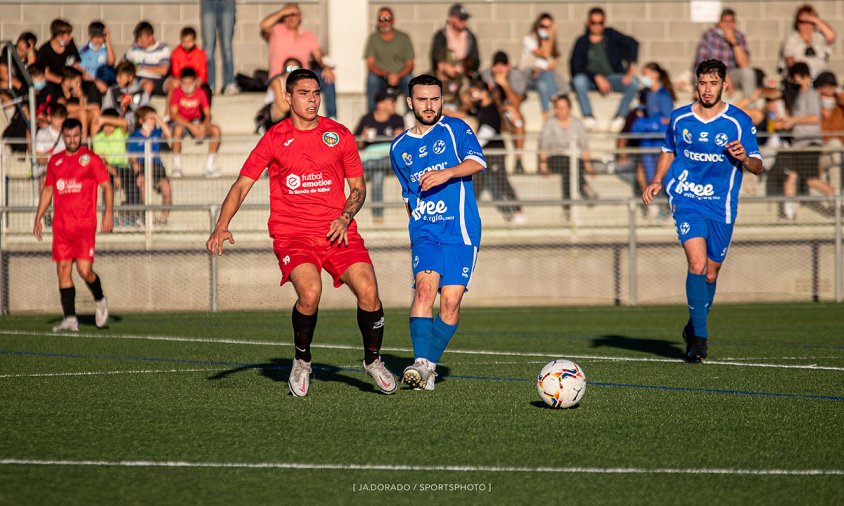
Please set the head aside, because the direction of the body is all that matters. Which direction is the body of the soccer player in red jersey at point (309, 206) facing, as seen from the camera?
toward the camera

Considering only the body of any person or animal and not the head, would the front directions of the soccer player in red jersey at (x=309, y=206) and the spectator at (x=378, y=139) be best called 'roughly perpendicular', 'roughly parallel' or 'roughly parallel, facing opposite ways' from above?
roughly parallel

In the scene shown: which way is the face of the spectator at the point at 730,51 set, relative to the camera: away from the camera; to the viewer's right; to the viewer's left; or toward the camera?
toward the camera

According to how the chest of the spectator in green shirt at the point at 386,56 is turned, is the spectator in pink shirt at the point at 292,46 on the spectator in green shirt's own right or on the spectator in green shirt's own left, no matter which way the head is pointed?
on the spectator in green shirt's own right

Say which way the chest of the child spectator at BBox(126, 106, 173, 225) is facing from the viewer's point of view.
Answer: toward the camera

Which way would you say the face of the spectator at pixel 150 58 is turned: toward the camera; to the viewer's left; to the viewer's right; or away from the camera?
toward the camera

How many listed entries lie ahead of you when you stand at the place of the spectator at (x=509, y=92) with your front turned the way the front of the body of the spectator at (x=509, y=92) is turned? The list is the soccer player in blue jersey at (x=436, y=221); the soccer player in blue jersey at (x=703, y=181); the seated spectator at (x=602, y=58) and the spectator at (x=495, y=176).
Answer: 3

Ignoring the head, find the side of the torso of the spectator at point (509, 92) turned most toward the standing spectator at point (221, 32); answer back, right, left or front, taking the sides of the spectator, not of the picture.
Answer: right

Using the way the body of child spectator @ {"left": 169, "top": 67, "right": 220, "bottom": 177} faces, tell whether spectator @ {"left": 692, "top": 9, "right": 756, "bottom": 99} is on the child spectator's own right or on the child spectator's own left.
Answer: on the child spectator's own left

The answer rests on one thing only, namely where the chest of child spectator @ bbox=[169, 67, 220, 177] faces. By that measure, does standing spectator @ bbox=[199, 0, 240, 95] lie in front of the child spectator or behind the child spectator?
behind

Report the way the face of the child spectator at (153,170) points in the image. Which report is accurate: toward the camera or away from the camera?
toward the camera

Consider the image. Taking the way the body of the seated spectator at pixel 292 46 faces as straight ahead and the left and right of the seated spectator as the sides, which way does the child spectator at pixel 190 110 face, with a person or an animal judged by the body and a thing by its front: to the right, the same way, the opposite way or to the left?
the same way

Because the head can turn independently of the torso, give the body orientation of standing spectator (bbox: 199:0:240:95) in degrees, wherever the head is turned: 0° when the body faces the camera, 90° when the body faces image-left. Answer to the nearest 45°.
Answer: approximately 0°

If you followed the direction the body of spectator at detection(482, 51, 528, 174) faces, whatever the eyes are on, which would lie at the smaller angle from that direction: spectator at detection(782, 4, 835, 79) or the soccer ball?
the soccer ball

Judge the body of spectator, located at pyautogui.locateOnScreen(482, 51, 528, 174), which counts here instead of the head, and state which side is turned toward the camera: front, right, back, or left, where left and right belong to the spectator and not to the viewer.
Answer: front

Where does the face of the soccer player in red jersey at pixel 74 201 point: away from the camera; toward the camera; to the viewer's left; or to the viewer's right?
toward the camera

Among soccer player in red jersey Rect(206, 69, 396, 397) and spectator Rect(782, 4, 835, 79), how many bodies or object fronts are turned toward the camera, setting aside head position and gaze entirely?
2

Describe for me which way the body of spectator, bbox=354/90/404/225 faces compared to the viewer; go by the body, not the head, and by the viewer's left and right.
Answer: facing the viewer

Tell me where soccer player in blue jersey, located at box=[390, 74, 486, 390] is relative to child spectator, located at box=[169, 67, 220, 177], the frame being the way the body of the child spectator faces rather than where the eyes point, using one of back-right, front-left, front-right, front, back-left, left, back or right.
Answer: front
